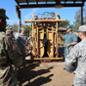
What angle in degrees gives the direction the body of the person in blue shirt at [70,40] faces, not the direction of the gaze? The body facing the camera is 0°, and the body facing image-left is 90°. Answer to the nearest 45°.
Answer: approximately 45°

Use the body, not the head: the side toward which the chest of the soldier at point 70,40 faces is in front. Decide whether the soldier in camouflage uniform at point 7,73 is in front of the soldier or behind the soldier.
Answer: in front

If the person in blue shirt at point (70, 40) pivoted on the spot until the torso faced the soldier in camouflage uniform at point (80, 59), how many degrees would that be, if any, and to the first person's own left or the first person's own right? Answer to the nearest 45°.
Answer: approximately 45° to the first person's own left

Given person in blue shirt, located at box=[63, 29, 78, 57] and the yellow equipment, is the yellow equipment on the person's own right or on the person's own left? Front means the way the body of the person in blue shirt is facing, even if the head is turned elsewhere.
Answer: on the person's own right
